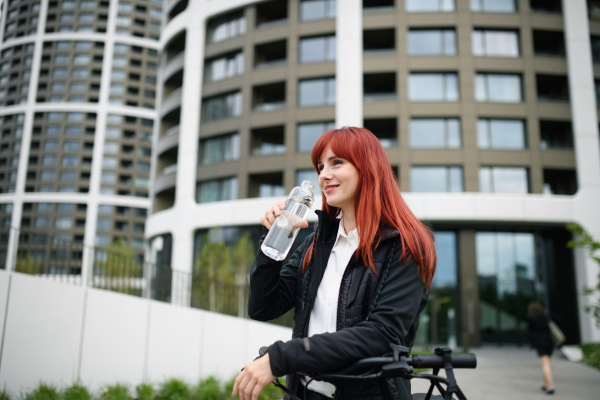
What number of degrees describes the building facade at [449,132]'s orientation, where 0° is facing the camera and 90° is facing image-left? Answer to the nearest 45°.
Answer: approximately 0°

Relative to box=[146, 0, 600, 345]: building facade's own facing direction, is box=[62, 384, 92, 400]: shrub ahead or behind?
ahead

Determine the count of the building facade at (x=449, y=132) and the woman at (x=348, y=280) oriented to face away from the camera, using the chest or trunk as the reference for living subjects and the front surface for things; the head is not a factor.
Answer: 0

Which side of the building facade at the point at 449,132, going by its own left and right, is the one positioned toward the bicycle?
front

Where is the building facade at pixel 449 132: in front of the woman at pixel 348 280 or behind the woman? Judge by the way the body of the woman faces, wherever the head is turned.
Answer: behind

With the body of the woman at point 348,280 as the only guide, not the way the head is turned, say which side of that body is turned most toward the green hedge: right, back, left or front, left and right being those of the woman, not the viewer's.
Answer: right

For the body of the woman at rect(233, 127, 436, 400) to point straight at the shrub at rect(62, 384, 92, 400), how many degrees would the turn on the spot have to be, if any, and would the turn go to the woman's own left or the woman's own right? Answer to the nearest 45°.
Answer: approximately 90° to the woman's own right

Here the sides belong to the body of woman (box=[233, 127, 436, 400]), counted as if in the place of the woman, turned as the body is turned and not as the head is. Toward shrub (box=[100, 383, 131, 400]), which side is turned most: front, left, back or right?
right

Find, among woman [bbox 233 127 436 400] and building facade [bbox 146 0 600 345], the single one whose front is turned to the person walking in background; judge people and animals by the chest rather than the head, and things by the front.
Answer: the building facade

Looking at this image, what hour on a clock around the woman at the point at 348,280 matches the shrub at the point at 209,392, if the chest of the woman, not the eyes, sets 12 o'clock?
The shrub is roughly at 4 o'clock from the woman.

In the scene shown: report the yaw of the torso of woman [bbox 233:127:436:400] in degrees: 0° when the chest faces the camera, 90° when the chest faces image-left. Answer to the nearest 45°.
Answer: approximately 45°
